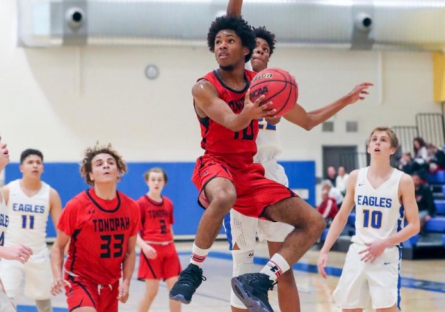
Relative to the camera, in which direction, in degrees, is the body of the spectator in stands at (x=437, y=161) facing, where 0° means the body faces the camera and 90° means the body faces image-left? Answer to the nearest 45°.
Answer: approximately 45°

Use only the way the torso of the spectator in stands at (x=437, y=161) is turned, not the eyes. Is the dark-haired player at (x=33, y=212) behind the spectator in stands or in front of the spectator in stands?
in front

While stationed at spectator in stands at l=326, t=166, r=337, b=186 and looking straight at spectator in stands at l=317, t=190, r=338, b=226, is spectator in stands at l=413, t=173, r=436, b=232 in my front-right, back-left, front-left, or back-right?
front-left

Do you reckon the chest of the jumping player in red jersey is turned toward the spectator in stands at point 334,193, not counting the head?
no

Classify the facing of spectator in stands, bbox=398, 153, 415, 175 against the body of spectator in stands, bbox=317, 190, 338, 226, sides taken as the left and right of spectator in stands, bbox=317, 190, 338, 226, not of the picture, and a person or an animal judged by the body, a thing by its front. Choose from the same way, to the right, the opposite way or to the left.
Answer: the same way

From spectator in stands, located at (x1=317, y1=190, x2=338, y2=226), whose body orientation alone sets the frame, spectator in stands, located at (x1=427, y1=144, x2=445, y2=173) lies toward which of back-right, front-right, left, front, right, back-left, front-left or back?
back-left

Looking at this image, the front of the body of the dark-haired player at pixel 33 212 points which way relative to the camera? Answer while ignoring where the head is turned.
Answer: toward the camera

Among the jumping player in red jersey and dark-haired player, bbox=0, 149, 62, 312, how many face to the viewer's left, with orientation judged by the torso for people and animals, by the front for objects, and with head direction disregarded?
0

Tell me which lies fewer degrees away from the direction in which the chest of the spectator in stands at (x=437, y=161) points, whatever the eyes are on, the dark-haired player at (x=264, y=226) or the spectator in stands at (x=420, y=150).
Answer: the dark-haired player

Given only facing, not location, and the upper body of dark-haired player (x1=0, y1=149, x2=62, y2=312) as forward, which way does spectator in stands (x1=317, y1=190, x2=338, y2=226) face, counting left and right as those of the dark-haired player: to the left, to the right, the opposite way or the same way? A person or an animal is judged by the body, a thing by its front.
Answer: to the right

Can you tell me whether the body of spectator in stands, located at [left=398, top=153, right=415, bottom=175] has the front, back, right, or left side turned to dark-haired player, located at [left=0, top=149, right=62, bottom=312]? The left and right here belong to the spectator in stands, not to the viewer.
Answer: front

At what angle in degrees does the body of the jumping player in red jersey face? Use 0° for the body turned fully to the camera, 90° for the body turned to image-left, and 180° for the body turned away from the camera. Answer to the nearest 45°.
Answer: approximately 315°

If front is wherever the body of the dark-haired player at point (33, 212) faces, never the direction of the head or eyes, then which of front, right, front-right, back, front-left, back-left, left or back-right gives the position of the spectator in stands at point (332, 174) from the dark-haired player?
back-left

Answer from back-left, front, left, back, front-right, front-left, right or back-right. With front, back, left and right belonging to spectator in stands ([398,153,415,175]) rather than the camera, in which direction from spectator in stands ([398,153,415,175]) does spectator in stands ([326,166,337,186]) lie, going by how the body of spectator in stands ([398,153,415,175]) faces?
right

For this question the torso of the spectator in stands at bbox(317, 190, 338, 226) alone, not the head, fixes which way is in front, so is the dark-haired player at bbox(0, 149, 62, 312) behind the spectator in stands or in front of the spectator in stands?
in front

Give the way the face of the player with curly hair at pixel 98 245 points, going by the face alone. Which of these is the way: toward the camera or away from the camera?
toward the camera

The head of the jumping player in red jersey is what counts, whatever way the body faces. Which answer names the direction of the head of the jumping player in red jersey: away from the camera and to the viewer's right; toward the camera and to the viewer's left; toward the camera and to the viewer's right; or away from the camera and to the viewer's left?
toward the camera and to the viewer's left
